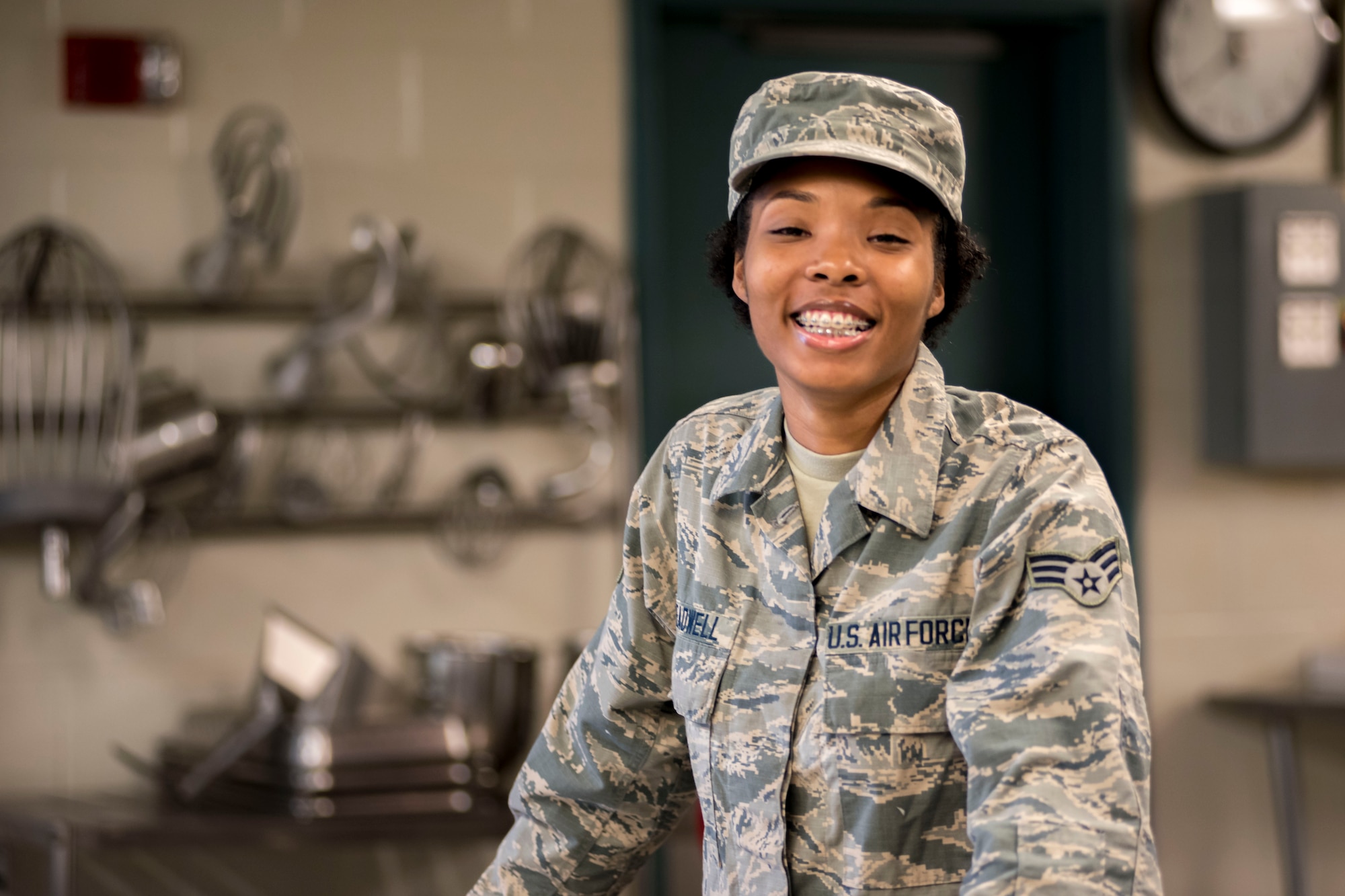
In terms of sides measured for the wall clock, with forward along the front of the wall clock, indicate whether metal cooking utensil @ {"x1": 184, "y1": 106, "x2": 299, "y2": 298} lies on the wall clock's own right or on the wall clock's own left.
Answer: on the wall clock's own right

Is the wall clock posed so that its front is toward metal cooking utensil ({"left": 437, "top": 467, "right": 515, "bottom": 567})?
no

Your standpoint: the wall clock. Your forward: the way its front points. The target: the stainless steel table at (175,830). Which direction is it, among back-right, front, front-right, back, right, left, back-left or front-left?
front-right

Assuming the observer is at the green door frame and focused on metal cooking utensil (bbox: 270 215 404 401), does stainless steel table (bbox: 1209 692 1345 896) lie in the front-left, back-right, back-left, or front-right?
back-left

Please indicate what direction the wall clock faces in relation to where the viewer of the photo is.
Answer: facing the viewer

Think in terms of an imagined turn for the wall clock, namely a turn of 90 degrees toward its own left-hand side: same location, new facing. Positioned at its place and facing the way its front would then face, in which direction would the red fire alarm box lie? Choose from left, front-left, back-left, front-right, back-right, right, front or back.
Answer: back-right

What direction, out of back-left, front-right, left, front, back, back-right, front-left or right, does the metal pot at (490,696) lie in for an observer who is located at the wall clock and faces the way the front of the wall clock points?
front-right

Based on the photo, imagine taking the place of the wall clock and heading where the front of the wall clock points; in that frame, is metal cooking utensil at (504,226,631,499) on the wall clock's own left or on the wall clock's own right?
on the wall clock's own right

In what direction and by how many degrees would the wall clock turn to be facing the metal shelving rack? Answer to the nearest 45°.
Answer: approximately 45° to its right
